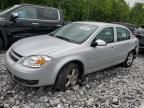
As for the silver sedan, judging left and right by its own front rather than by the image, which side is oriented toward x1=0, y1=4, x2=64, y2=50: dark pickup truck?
right

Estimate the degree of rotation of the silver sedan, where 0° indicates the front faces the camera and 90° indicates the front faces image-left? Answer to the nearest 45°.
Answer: approximately 45°
